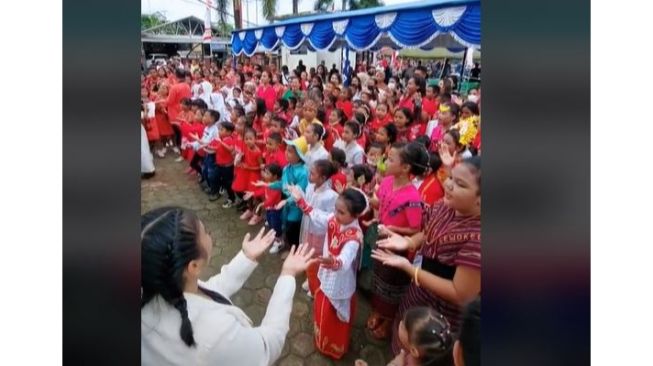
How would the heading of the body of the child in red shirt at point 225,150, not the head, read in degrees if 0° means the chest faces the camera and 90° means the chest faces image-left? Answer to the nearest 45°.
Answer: approximately 45°

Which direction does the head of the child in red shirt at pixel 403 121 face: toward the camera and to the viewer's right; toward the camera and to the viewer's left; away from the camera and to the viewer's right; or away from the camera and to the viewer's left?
toward the camera and to the viewer's left

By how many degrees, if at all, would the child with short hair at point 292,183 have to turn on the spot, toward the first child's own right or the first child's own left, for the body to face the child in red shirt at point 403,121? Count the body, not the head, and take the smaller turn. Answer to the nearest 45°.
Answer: approximately 135° to the first child's own right

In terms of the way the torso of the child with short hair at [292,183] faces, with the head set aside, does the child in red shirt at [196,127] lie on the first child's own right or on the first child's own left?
on the first child's own right

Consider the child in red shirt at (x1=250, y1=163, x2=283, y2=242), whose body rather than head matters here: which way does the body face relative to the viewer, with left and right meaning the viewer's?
facing to the left of the viewer

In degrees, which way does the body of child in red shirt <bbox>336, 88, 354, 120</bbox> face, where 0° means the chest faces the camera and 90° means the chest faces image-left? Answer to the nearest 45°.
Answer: approximately 45°

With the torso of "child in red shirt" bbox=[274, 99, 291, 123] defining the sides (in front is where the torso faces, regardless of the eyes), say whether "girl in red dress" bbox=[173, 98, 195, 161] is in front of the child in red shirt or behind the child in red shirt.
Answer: in front

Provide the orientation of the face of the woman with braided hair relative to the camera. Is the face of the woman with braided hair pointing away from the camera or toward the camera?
away from the camera

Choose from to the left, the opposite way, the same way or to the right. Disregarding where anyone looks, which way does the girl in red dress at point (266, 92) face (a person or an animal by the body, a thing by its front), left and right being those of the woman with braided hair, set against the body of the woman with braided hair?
the opposite way

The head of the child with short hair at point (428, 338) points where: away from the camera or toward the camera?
away from the camera
